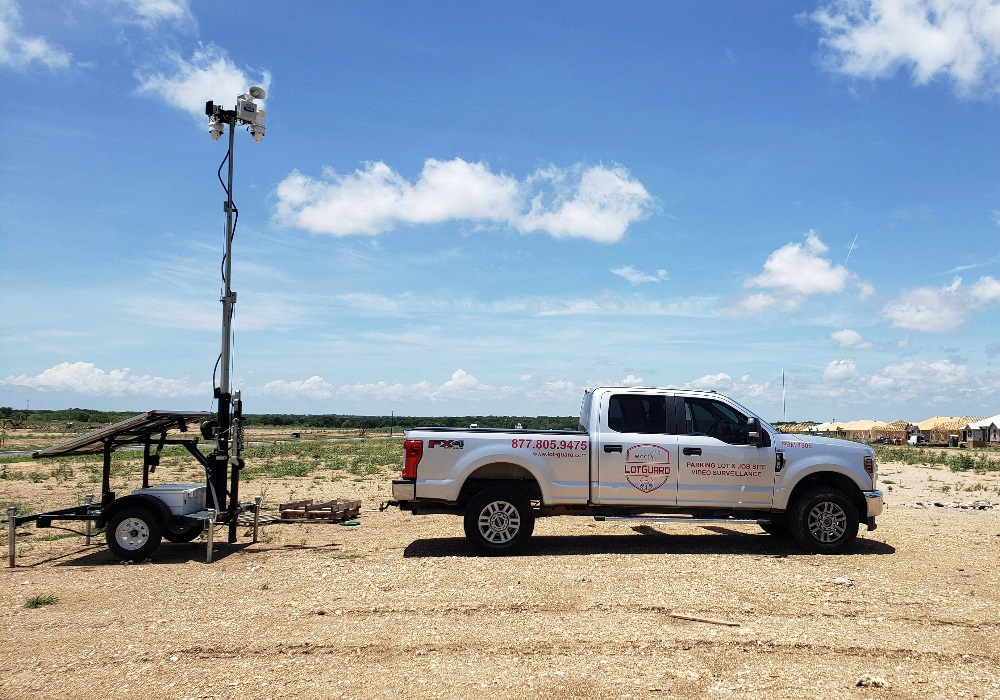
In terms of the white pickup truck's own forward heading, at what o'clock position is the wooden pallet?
The wooden pallet is roughly at 7 o'clock from the white pickup truck.

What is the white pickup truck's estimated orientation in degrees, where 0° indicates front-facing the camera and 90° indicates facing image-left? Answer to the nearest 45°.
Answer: approximately 270°
